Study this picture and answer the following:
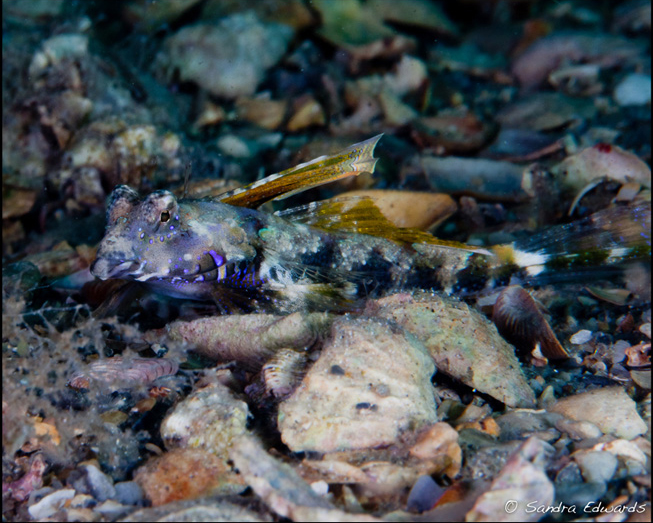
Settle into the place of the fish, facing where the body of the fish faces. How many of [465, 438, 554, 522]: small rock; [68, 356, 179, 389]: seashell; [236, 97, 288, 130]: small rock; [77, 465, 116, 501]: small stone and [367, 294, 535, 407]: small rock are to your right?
1

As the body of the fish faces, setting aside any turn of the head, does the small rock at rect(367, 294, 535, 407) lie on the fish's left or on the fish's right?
on the fish's left

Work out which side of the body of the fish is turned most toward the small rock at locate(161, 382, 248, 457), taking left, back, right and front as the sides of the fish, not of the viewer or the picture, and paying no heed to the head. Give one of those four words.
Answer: left

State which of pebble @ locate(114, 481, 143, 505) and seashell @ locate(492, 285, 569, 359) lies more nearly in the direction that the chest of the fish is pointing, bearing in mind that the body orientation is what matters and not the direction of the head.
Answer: the pebble

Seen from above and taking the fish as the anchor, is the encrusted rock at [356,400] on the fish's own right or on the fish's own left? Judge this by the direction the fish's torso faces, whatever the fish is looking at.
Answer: on the fish's own left

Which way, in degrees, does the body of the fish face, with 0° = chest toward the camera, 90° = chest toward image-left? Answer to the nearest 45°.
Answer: approximately 90°

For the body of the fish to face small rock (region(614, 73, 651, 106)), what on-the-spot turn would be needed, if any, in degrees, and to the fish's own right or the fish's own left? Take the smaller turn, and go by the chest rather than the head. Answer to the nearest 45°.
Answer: approximately 135° to the fish's own right

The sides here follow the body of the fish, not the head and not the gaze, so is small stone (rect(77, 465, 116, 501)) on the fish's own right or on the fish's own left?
on the fish's own left

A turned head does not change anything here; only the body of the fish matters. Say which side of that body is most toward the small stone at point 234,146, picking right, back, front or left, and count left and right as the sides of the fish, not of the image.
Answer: right

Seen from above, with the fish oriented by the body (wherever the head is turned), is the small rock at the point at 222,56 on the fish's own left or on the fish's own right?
on the fish's own right

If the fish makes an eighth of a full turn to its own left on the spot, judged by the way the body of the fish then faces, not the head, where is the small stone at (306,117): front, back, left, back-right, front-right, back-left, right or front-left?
back-right
